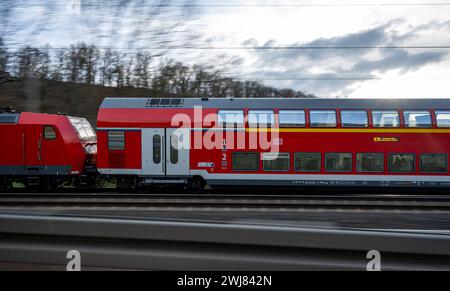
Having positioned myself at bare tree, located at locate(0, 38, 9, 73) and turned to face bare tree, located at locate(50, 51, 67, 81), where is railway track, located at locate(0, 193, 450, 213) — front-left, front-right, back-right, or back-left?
front-right

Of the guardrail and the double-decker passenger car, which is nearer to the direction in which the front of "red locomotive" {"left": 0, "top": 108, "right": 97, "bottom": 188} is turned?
the double-decker passenger car

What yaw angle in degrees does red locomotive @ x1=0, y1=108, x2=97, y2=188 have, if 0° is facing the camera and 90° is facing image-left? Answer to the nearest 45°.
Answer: approximately 270°

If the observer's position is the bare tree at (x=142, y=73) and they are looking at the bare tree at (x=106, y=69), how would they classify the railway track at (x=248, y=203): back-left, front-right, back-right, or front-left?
back-left

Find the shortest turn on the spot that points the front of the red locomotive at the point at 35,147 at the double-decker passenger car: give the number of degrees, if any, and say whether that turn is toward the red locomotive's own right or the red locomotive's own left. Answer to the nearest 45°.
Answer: approximately 45° to the red locomotive's own right

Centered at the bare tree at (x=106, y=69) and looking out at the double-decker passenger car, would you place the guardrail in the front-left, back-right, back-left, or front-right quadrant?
front-right
